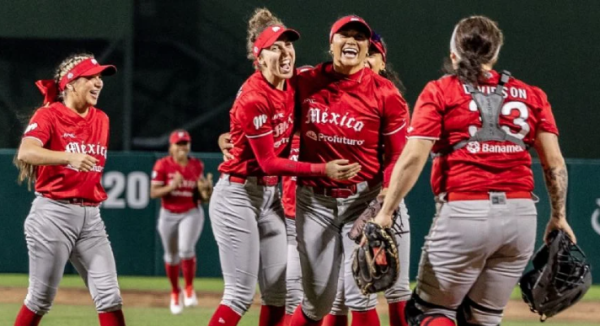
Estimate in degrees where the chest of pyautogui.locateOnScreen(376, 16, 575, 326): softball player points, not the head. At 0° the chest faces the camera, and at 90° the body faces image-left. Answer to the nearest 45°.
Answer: approximately 180°

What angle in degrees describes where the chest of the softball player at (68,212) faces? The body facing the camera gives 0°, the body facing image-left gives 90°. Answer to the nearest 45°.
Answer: approximately 315°

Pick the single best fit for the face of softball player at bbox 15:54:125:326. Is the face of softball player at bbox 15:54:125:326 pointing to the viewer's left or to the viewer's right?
to the viewer's right

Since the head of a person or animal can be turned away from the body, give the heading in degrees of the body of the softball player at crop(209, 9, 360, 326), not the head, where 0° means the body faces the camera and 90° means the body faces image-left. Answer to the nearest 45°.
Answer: approximately 315°
